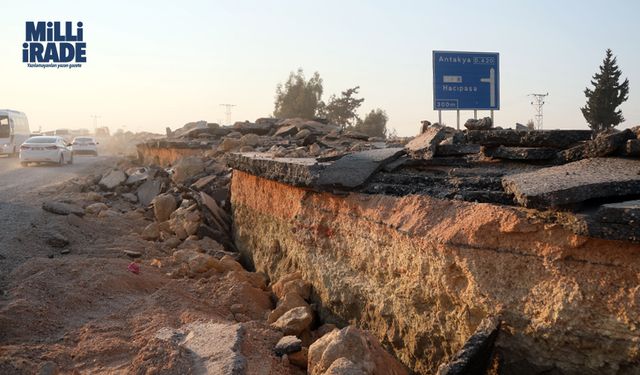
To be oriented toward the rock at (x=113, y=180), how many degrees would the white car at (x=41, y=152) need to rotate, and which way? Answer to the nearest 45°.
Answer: approximately 135° to its right

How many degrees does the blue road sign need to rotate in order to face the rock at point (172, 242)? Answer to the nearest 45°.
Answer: approximately 45° to its right

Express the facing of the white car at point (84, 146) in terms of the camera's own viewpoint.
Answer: facing away from the viewer

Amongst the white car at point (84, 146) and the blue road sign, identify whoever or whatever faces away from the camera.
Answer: the white car

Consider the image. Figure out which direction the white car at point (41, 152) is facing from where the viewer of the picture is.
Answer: facing away from the viewer and to the right of the viewer

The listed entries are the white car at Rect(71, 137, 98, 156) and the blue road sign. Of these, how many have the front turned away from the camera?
1

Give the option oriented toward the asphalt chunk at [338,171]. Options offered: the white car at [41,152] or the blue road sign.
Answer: the blue road sign
